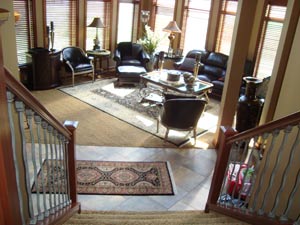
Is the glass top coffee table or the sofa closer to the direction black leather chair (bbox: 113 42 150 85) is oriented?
the glass top coffee table

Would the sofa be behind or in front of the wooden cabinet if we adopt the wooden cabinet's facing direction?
in front

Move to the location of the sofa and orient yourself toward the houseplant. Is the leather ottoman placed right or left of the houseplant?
left

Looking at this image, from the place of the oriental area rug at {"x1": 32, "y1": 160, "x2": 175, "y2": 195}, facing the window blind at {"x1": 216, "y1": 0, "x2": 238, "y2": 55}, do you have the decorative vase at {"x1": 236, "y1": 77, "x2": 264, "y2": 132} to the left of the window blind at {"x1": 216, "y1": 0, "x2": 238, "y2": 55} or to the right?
right

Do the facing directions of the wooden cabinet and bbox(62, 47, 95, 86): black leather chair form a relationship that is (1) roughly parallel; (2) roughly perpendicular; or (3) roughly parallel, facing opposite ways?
roughly parallel

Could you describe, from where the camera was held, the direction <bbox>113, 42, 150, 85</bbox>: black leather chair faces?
facing the viewer

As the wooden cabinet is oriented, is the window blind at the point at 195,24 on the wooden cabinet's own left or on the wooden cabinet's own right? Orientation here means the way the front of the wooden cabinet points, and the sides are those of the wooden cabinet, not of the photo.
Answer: on the wooden cabinet's own left

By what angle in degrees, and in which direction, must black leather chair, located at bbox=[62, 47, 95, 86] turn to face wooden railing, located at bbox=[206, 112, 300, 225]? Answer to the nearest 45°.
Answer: approximately 45° to its right

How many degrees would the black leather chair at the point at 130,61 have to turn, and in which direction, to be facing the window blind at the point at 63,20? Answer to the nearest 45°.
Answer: approximately 90° to its right

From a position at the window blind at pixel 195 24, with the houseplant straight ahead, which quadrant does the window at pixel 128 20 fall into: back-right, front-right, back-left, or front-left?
front-right

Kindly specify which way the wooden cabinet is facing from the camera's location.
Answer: facing the viewer and to the right of the viewer

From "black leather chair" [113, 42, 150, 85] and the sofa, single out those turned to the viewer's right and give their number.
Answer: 0

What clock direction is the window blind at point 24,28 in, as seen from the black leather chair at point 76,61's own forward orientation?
The window blind is roughly at 4 o'clock from the black leather chair.

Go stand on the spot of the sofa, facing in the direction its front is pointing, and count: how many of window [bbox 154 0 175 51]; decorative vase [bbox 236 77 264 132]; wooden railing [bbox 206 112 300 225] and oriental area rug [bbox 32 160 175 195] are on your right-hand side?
1

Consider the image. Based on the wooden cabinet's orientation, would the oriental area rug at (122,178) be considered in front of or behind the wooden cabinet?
in front

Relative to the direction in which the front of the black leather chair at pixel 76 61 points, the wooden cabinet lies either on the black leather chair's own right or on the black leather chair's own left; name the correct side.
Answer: on the black leather chair's own right

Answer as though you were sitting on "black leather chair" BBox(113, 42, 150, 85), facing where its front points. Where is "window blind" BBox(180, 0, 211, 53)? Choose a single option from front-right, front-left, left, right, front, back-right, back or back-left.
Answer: left

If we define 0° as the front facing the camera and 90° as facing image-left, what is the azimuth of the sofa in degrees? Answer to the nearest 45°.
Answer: approximately 45°

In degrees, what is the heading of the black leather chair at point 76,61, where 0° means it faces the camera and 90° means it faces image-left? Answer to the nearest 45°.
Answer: approximately 315°

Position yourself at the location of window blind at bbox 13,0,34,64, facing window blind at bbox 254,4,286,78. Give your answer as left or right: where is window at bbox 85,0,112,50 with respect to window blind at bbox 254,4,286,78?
left

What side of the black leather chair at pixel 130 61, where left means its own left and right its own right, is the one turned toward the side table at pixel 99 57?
right

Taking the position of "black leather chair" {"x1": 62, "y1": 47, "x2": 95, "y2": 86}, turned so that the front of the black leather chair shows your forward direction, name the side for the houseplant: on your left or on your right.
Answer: on your left
